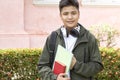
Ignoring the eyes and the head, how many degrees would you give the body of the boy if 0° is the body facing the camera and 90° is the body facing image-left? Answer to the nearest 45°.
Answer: approximately 0°

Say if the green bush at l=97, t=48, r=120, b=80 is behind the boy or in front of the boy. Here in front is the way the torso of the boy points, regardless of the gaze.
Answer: behind

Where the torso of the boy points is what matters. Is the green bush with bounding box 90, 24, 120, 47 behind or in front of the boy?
behind
